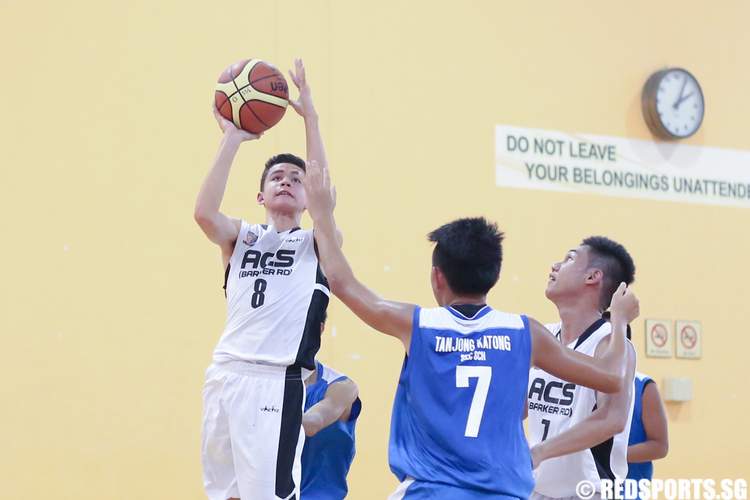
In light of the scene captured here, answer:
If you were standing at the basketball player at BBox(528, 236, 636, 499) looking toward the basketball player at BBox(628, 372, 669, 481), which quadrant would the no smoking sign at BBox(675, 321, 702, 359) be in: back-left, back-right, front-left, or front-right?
front-left

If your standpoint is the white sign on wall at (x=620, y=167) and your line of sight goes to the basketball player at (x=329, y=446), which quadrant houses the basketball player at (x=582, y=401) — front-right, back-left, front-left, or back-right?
front-left

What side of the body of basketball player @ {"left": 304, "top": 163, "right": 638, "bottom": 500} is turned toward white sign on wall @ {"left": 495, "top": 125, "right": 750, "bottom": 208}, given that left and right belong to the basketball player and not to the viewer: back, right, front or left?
front

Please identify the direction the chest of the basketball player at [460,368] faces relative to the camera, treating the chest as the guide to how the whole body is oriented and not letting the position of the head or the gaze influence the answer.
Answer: away from the camera

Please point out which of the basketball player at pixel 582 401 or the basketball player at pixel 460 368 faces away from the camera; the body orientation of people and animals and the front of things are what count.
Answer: the basketball player at pixel 460 368

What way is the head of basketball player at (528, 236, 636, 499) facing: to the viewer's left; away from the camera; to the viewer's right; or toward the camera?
to the viewer's left

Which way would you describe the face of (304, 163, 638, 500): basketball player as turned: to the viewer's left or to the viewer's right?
to the viewer's left

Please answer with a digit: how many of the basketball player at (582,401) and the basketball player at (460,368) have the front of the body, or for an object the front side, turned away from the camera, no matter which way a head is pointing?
1

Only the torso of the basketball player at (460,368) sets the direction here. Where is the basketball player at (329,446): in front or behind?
in front

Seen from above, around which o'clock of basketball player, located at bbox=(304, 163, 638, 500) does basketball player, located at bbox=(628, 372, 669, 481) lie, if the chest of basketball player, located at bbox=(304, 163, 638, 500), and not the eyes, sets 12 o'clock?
basketball player, located at bbox=(628, 372, 669, 481) is roughly at 1 o'clock from basketball player, located at bbox=(304, 163, 638, 500).

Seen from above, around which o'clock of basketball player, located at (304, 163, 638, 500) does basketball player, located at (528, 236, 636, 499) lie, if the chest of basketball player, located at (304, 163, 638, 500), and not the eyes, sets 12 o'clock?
basketball player, located at (528, 236, 636, 499) is roughly at 1 o'clock from basketball player, located at (304, 163, 638, 500).

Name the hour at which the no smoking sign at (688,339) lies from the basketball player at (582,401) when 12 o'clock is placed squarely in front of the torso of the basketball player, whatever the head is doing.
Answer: The no smoking sign is roughly at 5 o'clock from the basketball player.

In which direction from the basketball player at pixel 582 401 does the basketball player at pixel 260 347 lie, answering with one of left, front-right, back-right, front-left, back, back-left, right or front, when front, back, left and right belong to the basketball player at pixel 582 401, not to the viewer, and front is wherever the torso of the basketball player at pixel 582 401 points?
front-right

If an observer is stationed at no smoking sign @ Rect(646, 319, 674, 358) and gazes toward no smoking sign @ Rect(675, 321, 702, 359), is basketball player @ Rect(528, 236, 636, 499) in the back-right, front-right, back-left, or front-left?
back-right
